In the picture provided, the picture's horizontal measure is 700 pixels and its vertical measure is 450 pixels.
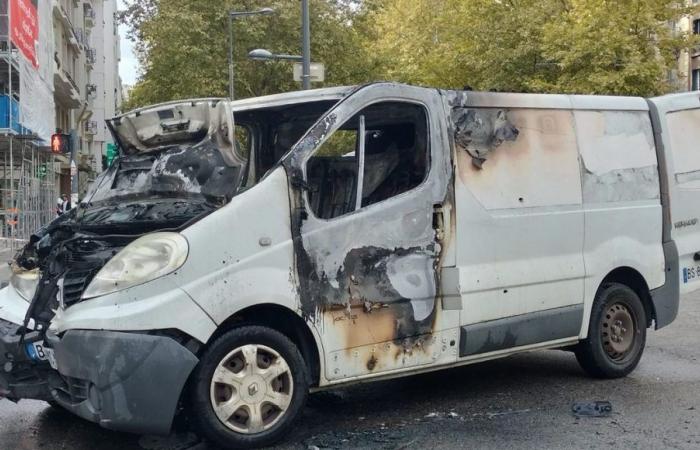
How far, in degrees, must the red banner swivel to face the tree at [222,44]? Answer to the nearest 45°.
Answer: approximately 90° to its left

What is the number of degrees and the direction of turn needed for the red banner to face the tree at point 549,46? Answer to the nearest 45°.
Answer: approximately 45° to its left

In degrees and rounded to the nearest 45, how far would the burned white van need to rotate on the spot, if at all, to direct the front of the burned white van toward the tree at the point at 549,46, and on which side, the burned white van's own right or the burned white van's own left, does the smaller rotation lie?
approximately 135° to the burned white van's own right

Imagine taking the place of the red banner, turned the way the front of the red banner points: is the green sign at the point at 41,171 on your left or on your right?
on your left

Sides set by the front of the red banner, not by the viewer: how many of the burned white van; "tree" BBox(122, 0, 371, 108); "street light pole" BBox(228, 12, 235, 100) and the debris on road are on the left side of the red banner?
2

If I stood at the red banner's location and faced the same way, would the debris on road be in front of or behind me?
in front

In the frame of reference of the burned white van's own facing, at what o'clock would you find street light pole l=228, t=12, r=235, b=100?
The street light pole is roughly at 4 o'clock from the burned white van.

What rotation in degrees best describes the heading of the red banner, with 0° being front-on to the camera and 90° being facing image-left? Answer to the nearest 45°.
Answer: approximately 315°

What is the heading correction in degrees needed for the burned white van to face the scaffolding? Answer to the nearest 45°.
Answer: approximately 90° to its right

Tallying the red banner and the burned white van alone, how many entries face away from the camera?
0
